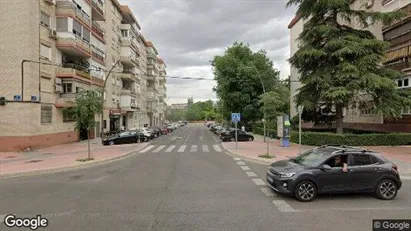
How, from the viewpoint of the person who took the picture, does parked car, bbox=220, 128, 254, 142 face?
facing to the right of the viewer

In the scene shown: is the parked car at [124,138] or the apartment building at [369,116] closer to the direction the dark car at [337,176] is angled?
the parked car

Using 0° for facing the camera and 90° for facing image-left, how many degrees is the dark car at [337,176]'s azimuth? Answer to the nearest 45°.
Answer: approximately 45°

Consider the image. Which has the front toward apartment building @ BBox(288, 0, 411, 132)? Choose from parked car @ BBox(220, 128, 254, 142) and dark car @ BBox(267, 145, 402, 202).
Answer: the parked car

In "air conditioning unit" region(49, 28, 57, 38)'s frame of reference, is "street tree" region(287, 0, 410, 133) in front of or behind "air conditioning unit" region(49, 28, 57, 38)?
in front

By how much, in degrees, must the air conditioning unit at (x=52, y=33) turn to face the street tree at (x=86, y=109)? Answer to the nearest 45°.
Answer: approximately 45° to its right

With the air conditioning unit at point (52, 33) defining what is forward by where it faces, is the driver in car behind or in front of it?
in front

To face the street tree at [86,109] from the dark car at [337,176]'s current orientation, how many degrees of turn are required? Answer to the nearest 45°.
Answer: approximately 45° to its right

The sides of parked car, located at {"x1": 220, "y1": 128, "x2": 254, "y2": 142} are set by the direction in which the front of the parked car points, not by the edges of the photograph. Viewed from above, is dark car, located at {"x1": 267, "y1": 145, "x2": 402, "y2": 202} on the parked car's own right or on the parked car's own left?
on the parked car's own right

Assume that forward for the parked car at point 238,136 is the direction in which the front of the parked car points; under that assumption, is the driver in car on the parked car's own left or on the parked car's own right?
on the parked car's own right

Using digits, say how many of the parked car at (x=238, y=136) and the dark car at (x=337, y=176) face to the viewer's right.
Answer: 1
